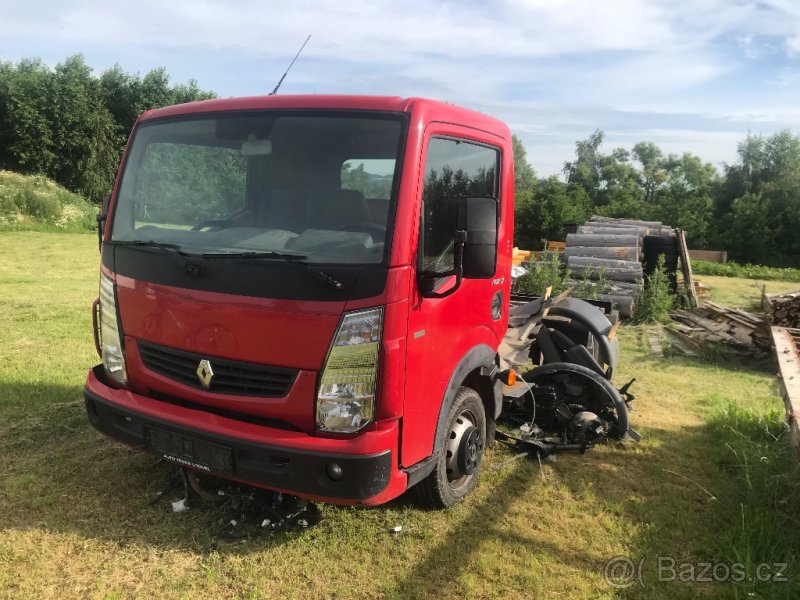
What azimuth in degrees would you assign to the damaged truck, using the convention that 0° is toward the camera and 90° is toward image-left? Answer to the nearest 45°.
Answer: approximately 45°

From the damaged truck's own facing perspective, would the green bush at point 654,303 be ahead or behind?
behind
